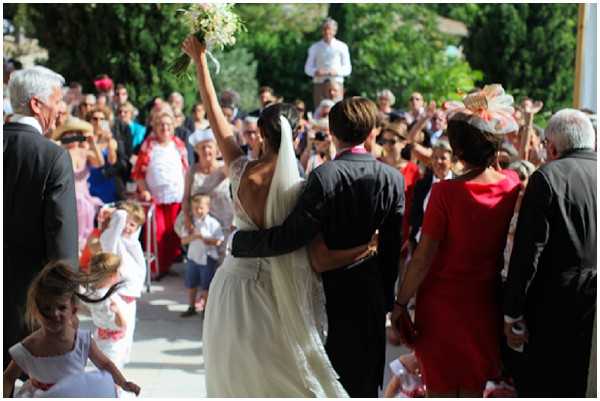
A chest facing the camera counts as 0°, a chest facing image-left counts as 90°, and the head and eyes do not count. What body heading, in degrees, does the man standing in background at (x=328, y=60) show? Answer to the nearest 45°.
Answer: approximately 0°

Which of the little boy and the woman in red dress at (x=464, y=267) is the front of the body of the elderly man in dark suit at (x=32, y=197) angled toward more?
the little boy

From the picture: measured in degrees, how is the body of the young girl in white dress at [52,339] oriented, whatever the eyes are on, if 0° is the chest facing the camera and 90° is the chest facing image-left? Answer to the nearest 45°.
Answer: approximately 0°

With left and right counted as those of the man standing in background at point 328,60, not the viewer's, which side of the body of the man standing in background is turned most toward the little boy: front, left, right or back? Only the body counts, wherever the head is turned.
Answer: front

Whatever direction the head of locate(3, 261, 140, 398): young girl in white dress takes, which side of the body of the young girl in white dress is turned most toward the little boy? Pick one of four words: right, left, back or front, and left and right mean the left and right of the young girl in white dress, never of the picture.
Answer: back

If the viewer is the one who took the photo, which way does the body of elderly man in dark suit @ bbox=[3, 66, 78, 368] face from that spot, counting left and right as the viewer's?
facing away from the viewer and to the right of the viewer

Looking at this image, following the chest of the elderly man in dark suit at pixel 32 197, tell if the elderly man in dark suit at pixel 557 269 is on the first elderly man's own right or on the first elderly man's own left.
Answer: on the first elderly man's own right

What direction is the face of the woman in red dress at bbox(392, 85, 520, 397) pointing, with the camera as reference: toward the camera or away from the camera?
away from the camera

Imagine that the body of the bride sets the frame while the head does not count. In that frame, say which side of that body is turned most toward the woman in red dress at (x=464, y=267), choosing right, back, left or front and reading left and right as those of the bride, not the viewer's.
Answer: right

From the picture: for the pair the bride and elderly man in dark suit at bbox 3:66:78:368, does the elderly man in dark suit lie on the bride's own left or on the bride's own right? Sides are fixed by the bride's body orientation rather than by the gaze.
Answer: on the bride's own left

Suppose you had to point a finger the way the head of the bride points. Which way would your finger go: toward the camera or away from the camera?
away from the camera

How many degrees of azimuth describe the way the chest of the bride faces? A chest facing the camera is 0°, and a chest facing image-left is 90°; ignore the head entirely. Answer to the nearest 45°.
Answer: approximately 180°

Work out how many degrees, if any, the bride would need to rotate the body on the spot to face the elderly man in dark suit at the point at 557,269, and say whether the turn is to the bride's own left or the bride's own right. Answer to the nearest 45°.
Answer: approximately 90° to the bride's own right
